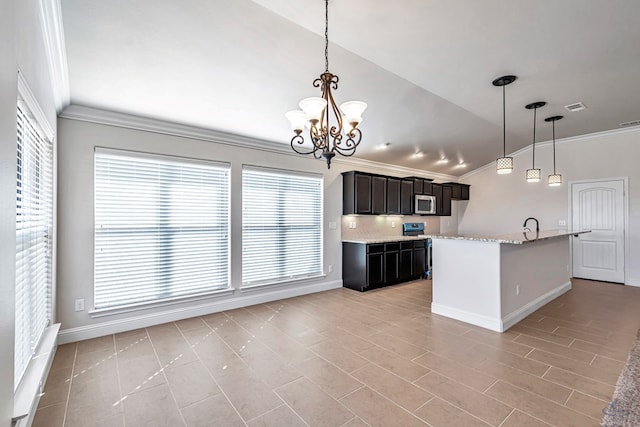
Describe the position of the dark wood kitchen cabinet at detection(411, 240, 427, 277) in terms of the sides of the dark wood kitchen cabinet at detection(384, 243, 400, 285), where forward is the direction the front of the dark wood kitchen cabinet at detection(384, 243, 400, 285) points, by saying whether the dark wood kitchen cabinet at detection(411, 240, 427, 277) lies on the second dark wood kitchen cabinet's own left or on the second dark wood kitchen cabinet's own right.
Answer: on the second dark wood kitchen cabinet's own left

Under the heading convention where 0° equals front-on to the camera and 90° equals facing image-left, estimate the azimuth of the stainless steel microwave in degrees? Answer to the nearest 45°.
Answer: approximately 315°

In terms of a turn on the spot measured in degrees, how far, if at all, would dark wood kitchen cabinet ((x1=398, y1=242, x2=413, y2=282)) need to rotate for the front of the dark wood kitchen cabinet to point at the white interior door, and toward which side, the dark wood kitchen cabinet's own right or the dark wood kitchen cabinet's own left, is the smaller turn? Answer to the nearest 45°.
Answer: approximately 45° to the dark wood kitchen cabinet's own left

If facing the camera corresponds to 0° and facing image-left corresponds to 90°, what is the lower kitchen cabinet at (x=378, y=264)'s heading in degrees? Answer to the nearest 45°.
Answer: approximately 315°

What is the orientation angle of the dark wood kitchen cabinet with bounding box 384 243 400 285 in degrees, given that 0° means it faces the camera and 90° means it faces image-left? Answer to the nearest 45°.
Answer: approximately 315°
